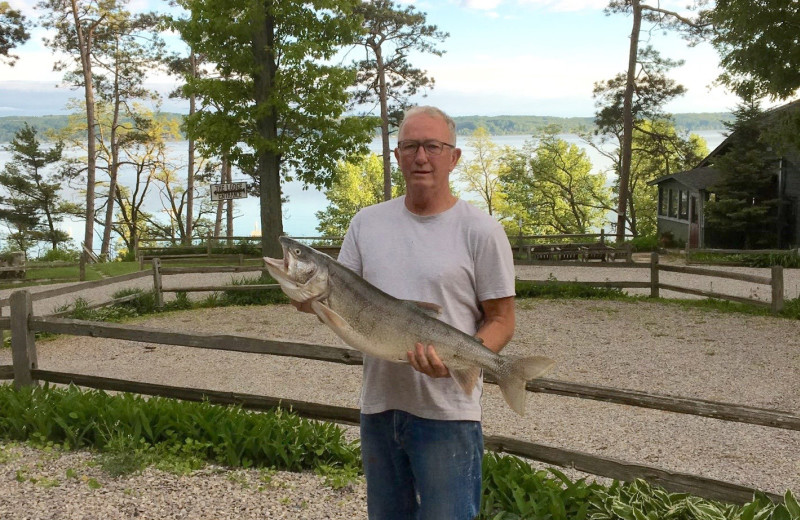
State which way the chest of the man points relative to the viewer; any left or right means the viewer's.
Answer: facing the viewer

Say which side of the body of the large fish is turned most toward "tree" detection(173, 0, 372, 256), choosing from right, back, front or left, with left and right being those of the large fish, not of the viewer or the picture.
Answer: right

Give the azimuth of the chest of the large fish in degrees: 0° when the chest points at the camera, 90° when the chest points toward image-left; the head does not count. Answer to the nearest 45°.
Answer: approximately 90°

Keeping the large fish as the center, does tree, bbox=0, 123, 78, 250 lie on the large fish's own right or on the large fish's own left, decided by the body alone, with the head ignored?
on the large fish's own right
